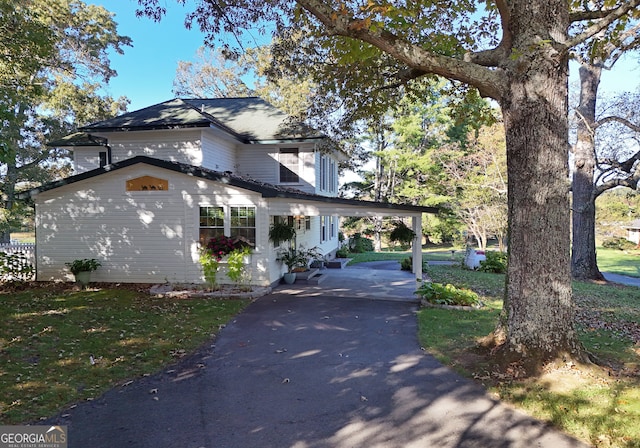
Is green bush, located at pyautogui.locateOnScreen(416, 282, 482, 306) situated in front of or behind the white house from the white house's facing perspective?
in front

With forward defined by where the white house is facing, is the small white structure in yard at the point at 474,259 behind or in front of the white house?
in front

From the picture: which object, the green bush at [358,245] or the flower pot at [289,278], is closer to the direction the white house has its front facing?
the flower pot

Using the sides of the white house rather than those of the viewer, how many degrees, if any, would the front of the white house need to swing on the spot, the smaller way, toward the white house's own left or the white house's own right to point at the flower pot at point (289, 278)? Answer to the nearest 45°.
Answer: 0° — it already faces it
